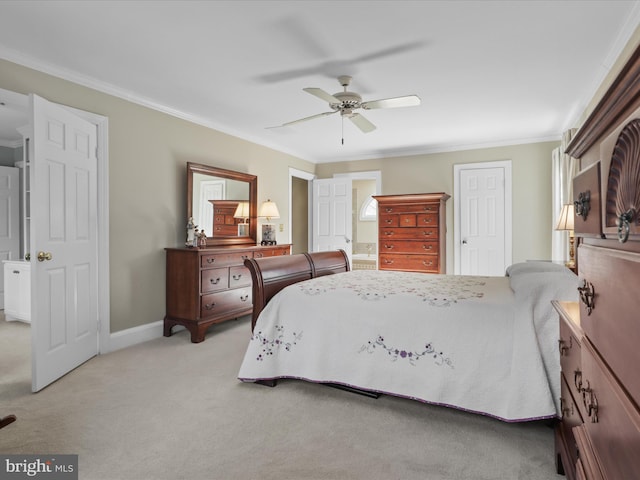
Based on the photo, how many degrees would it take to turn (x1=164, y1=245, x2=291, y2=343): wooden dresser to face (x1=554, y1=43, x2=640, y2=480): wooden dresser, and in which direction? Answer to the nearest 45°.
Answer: approximately 45° to its right

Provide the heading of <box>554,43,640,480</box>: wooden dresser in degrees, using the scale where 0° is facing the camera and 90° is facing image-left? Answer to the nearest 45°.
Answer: approximately 45°

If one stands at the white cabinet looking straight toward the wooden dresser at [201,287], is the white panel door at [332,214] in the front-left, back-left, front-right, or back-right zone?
front-left

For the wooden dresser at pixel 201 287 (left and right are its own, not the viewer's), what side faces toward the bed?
front

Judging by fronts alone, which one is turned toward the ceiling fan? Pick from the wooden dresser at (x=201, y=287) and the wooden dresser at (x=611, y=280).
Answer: the wooden dresser at (x=201, y=287)

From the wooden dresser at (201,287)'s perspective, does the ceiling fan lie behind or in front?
in front

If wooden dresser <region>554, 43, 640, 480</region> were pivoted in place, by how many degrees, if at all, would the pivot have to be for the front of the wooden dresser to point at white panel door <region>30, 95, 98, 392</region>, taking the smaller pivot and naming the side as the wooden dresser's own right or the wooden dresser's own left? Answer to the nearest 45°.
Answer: approximately 45° to the wooden dresser's own right

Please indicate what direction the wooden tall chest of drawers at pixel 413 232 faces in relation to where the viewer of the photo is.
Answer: facing the viewer

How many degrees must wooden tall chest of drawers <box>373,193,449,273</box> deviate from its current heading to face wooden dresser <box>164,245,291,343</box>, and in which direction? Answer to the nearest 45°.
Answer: approximately 45° to its right

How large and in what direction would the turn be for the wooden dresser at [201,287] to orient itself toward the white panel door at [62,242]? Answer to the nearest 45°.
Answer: approximately 90° to its right

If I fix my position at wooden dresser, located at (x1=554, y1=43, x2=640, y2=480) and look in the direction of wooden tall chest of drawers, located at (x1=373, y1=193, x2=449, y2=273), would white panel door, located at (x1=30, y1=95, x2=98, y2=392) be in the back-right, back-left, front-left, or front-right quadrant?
front-left

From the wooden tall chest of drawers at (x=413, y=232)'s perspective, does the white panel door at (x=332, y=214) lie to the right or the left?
on its right

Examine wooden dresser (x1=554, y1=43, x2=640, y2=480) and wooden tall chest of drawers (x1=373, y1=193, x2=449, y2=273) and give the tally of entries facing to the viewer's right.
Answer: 0

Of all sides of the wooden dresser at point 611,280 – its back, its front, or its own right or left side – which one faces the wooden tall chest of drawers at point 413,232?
right

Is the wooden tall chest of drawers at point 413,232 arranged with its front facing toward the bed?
yes

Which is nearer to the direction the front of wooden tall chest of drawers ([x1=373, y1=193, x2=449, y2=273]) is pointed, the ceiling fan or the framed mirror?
the ceiling fan

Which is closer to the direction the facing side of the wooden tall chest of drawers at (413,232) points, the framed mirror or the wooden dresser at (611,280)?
the wooden dresser
